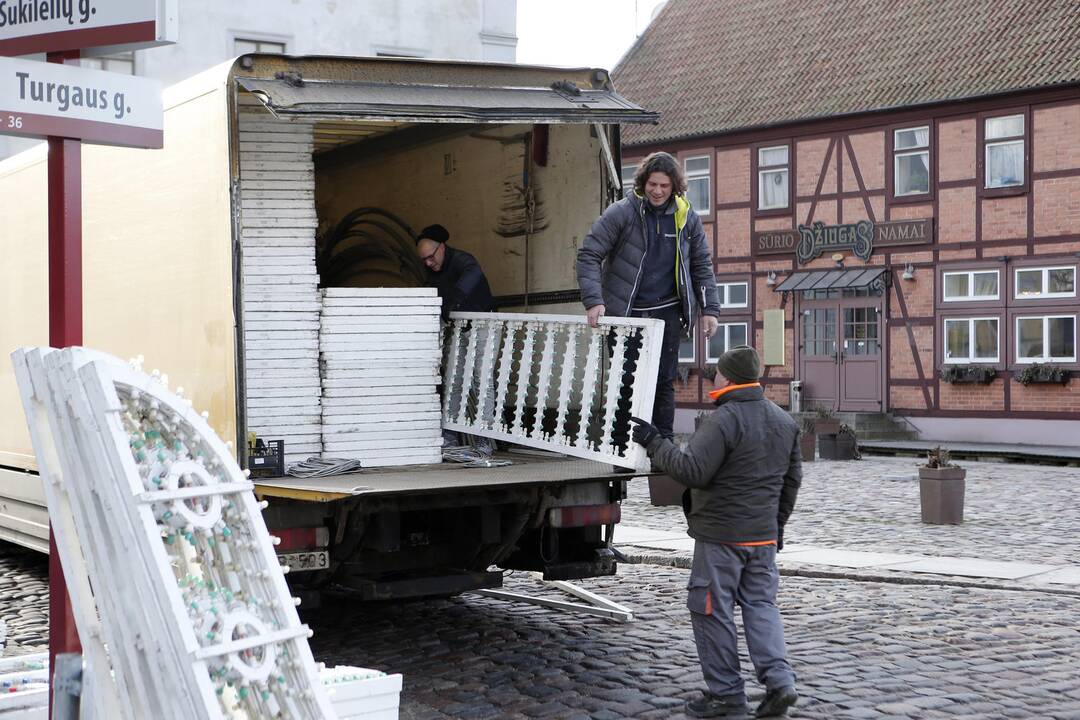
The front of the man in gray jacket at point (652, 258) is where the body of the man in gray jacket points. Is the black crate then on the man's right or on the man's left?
on the man's right

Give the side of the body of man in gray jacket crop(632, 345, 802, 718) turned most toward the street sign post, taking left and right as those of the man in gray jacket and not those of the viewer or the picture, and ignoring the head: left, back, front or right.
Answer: left

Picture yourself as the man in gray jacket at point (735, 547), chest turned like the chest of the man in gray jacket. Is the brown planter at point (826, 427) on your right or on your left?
on your right

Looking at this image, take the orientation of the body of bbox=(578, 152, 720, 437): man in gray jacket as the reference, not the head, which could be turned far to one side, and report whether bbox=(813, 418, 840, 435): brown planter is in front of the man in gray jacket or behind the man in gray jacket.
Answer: behind

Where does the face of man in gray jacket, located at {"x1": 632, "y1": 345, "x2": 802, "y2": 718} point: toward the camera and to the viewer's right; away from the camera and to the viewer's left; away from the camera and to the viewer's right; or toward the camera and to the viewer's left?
away from the camera and to the viewer's left

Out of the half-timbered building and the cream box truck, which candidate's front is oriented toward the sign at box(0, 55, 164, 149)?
the half-timbered building

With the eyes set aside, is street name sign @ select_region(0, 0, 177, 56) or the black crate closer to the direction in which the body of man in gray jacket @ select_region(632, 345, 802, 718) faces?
the black crate

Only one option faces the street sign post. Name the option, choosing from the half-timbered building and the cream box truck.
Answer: the half-timbered building
